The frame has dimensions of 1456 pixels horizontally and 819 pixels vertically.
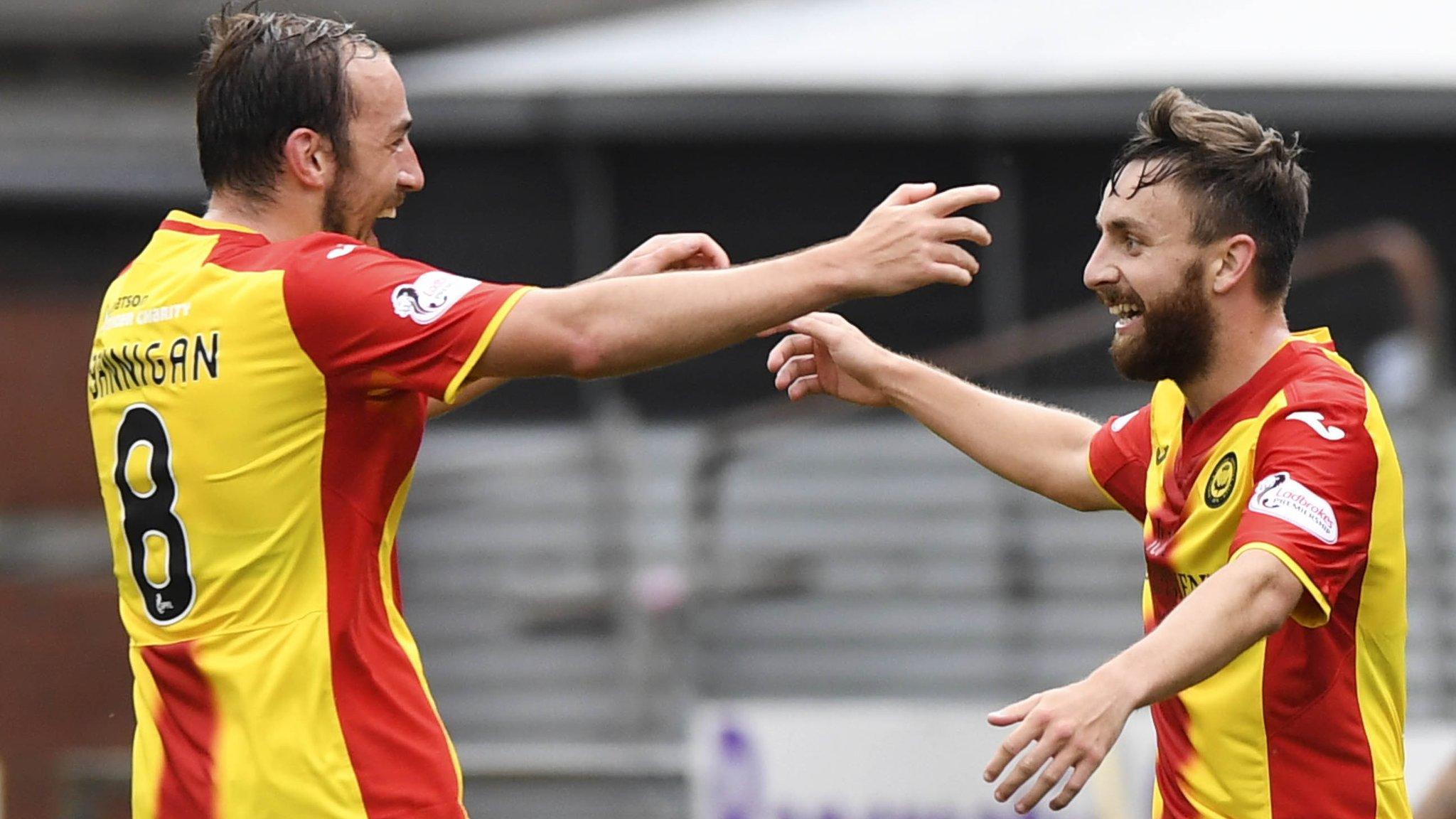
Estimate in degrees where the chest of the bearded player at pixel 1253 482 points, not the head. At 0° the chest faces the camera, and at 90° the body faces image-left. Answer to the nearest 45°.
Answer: approximately 45°

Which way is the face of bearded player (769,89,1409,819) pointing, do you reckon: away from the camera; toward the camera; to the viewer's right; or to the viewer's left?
to the viewer's left

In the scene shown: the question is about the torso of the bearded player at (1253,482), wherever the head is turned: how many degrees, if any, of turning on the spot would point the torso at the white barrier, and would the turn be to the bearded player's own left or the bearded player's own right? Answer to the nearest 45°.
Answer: approximately 135° to the bearded player's own right
